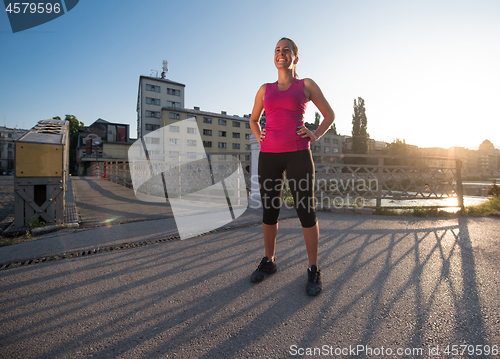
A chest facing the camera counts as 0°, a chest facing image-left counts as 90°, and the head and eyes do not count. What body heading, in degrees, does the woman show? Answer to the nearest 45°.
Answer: approximately 45°

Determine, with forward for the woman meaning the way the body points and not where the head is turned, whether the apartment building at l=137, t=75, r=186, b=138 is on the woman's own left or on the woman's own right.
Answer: on the woman's own right

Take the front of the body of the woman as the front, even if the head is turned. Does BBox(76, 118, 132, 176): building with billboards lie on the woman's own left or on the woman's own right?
on the woman's own right
